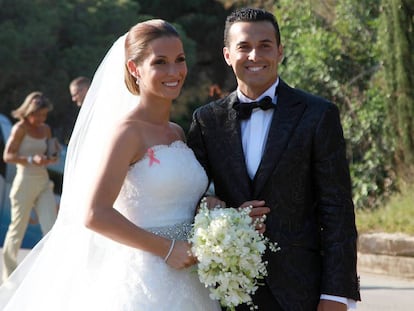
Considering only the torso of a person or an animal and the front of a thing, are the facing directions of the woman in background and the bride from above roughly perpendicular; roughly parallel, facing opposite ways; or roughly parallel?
roughly parallel

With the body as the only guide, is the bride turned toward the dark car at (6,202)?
no

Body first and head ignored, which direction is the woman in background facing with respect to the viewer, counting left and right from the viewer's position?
facing the viewer and to the right of the viewer

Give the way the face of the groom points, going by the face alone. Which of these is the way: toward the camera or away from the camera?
toward the camera

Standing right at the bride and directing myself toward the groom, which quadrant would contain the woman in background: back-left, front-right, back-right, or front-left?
back-left

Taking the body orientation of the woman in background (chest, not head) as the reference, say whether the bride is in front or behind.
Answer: in front

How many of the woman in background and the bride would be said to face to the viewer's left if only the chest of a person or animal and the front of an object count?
0

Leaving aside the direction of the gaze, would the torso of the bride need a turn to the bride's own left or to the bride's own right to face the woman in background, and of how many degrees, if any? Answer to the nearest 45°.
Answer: approximately 135° to the bride's own left

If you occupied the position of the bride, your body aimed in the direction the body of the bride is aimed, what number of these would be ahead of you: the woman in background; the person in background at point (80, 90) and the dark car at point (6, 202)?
0

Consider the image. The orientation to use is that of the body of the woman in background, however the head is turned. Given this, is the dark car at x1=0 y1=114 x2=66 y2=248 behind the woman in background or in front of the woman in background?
behind

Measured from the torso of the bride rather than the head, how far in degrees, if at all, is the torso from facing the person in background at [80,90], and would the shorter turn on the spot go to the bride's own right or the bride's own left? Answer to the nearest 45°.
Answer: approximately 135° to the bride's own left

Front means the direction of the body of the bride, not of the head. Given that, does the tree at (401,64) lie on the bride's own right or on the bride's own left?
on the bride's own left
